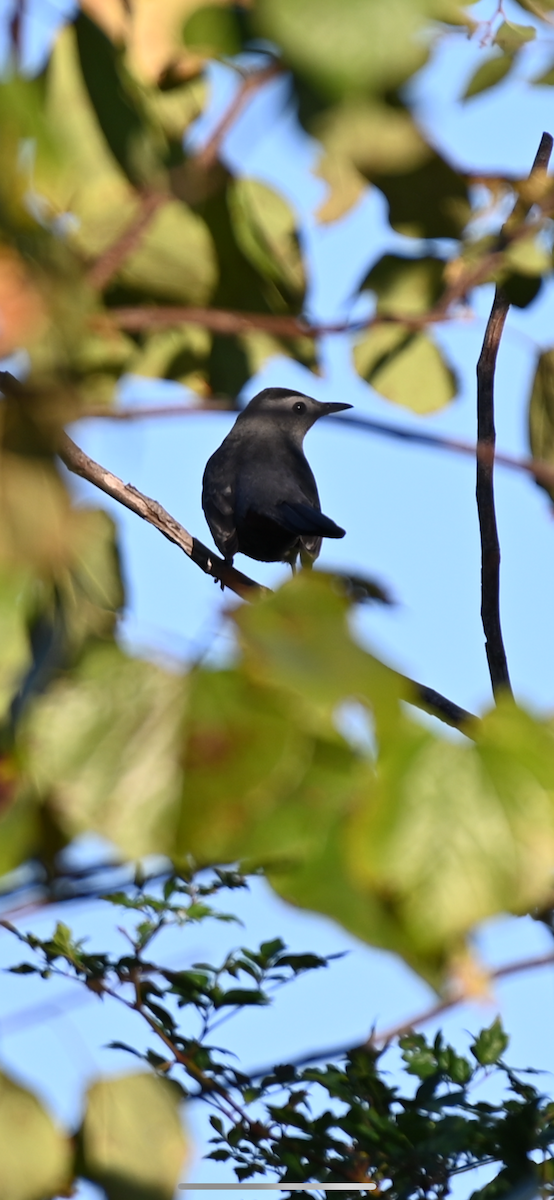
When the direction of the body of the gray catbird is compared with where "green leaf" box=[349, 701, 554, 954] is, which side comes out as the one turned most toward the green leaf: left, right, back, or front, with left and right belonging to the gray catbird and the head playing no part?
back

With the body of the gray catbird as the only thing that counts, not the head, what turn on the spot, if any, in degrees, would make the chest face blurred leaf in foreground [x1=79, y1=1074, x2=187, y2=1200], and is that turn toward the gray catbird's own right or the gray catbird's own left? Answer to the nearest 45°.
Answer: approximately 180°

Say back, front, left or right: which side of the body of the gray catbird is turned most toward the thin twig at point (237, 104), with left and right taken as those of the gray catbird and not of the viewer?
back

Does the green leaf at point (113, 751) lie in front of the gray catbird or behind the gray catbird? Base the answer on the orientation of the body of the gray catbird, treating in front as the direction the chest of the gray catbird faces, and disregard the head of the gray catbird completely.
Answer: behind

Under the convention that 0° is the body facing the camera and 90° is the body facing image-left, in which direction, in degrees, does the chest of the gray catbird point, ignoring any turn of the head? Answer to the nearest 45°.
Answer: approximately 180°

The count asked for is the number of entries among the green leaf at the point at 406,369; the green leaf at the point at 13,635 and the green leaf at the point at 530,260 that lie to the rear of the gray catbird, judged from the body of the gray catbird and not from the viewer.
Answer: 3

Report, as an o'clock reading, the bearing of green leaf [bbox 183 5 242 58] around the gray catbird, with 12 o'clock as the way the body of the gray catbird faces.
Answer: The green leaf is roughly at 6 o'clock from the gray catbird.

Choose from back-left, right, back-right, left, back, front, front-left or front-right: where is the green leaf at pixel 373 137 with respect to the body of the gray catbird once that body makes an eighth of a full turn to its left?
back-left

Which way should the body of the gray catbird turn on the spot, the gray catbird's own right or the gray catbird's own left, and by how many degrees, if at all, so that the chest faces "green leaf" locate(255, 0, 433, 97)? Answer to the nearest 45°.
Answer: approximately 180°
